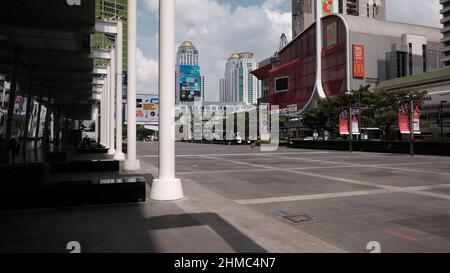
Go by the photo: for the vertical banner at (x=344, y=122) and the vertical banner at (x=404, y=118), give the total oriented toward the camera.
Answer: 2

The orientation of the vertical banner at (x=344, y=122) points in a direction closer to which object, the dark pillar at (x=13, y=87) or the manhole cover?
the manhole cover

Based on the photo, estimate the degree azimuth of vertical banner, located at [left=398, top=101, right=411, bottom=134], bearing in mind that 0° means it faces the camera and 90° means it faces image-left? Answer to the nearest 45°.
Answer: approximately 0°

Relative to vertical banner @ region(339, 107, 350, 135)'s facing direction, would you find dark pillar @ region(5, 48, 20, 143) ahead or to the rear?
ahead

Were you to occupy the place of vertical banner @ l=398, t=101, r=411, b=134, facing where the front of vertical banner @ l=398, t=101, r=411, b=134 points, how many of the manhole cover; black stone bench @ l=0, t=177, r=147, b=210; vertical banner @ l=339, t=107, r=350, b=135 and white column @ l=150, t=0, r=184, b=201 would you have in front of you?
3

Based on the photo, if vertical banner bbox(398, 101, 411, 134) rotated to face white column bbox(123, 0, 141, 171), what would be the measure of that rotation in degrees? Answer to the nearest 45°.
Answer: approximately 45° to its right

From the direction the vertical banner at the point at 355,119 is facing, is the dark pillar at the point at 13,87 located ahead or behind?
ahead

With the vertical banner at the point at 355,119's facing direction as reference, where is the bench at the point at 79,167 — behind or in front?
in front

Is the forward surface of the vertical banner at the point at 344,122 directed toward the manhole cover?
yes

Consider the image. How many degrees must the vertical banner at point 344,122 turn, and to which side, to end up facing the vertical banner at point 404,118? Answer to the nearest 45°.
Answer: approximately 45° to its left

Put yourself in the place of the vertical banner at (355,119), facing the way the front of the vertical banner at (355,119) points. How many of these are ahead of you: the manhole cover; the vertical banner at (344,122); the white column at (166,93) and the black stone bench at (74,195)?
3

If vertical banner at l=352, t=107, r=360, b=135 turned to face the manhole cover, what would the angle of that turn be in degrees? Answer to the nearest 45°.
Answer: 0° — it already faces it
